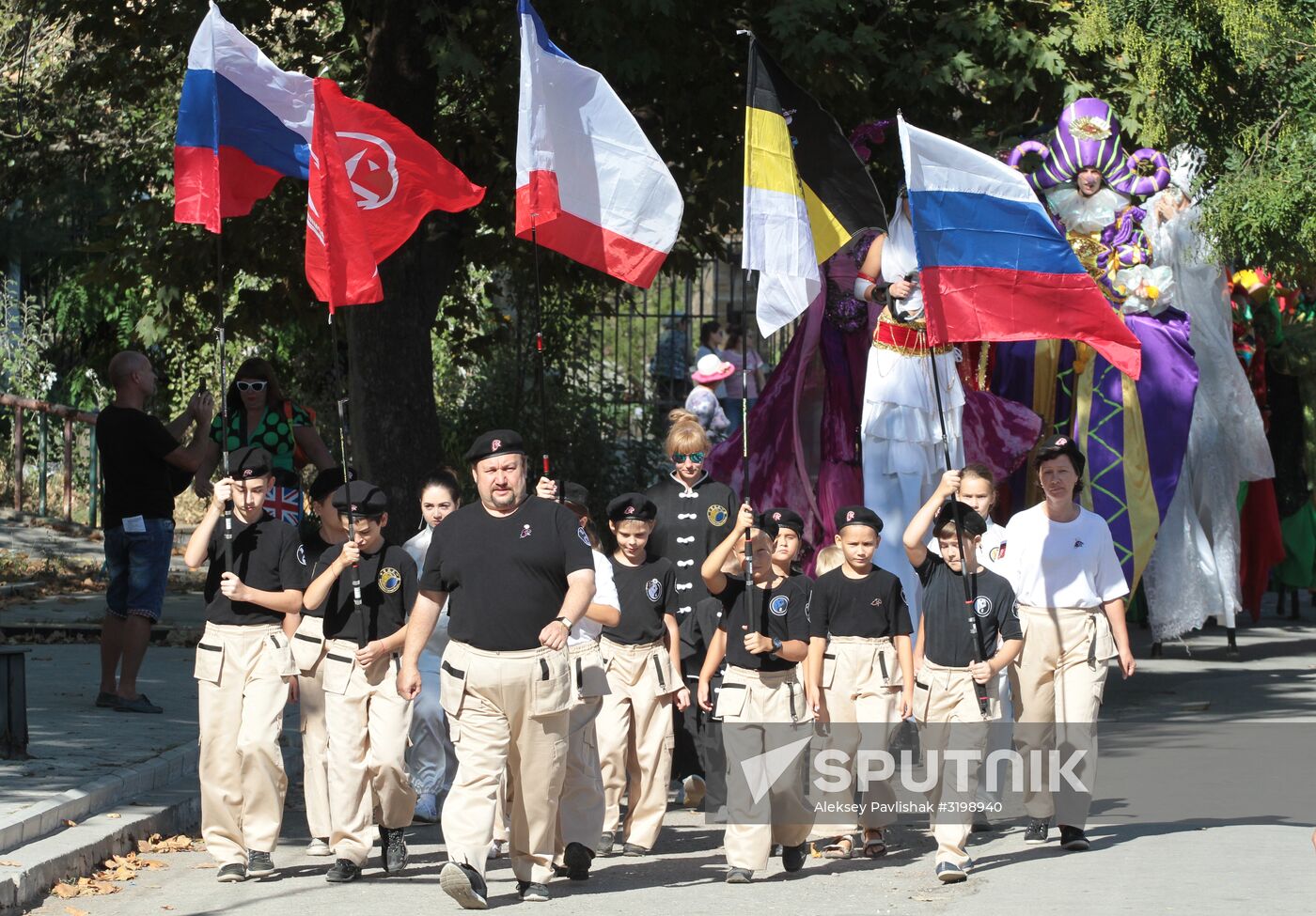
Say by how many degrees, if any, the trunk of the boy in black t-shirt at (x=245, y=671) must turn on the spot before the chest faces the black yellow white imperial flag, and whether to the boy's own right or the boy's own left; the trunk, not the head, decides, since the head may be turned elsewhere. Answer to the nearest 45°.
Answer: approximately 90° to the boy's own left

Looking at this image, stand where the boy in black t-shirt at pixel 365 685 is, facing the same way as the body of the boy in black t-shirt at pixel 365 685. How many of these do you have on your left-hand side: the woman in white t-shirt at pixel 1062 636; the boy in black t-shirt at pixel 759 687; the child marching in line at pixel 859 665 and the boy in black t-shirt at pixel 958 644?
4

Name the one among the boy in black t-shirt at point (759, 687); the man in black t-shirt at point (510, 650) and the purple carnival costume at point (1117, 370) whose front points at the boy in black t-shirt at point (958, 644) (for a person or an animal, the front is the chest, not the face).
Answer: the purple carnival costume

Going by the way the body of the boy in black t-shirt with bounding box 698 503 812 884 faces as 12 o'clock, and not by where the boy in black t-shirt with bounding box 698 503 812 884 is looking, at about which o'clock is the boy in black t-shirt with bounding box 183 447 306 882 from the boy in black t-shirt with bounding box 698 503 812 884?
the boy in black t-shirt with bounding box 183 447 306 882 is roughly at 3 o'clock from the boy in black t-shirt with bounding box 698 503 812 884.

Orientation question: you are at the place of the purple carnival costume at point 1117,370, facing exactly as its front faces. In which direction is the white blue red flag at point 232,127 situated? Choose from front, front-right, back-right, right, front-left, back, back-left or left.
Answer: front-right

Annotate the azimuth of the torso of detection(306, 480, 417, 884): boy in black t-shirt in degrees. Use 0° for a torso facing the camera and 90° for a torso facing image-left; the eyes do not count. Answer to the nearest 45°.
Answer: approximately 0°

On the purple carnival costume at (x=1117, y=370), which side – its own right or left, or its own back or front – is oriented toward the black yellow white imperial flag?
front
